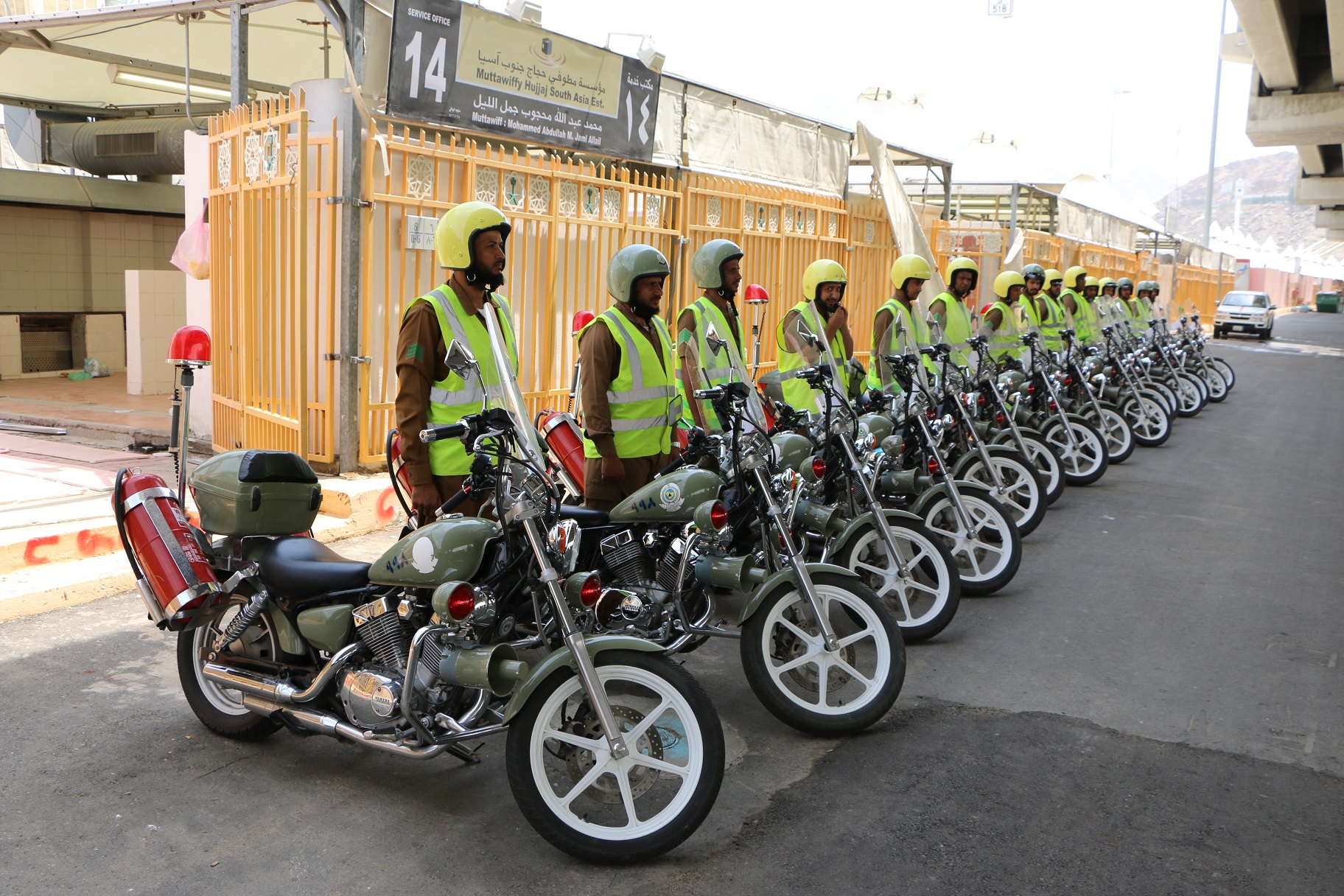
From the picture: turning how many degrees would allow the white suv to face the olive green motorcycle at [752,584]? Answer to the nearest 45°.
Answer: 0° — it already faces it

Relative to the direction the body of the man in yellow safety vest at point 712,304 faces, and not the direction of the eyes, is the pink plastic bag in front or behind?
behind

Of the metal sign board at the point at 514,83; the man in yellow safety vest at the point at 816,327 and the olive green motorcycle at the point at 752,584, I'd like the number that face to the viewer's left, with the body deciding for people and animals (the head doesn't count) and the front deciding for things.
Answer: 0

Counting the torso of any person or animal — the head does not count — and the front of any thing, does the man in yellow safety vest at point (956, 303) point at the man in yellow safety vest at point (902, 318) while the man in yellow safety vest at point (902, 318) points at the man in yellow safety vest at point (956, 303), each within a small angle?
no

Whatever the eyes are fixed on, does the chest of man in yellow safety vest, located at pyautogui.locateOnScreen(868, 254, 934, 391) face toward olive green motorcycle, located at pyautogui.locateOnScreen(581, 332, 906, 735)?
no

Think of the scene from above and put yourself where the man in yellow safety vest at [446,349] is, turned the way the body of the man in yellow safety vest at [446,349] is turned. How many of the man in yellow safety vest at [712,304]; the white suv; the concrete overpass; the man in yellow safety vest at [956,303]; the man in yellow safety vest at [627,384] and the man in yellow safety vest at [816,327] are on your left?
6

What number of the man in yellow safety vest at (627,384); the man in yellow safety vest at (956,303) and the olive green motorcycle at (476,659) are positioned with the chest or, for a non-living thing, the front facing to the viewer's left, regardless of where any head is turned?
0

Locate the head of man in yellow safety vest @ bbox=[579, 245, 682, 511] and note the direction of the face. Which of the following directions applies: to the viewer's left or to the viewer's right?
to the viewer's right

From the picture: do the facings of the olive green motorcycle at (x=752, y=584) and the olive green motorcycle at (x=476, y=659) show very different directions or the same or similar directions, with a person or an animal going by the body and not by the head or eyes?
same or similar directions

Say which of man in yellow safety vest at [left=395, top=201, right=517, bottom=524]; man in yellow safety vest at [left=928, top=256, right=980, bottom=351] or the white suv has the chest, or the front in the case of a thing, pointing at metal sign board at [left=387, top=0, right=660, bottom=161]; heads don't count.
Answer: the white suv

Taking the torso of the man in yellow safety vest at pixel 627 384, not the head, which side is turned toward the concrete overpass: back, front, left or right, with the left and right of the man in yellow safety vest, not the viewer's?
left

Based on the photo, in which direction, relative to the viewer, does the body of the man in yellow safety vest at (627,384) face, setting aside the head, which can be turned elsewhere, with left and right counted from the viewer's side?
facing the viewer and to the right of the viewer

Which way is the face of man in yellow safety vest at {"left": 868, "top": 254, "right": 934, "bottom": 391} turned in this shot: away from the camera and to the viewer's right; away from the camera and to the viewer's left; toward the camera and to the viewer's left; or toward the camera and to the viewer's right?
toward the camera and to the viewer's right

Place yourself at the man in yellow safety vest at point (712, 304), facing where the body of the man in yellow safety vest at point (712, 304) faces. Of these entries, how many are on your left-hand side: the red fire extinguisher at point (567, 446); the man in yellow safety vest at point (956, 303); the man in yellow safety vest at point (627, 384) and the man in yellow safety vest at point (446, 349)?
1

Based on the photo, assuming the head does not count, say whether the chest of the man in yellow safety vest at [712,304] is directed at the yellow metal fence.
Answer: no

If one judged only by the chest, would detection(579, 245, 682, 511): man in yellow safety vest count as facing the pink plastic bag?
no

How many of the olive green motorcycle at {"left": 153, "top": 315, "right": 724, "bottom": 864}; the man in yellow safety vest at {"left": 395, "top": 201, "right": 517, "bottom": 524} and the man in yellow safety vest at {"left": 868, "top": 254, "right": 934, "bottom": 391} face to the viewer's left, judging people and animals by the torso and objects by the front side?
0

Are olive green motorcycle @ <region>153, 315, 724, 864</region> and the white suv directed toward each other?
no

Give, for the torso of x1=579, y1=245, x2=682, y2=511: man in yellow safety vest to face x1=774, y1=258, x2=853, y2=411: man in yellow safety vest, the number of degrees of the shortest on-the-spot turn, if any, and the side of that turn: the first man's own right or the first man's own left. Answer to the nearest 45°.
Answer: approximately 90° to the first man's own left

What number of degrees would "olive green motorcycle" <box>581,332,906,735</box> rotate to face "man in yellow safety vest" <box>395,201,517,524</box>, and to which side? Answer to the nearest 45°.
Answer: approximately 135° to its right

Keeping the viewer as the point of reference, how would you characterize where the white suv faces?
facing the viewer

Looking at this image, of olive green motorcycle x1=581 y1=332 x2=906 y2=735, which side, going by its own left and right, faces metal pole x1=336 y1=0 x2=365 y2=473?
back
